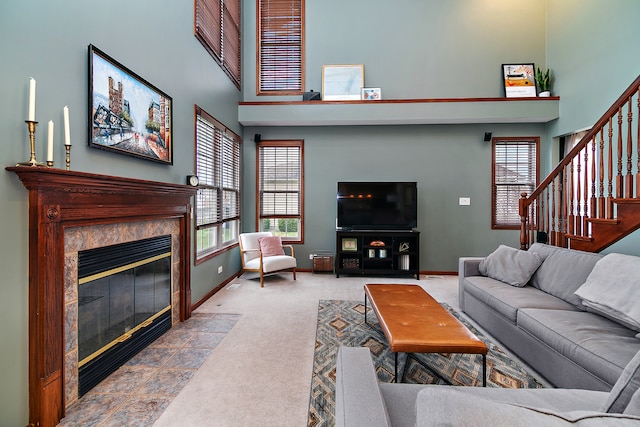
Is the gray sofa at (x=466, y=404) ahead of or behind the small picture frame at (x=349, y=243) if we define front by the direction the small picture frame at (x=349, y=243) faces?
ahead

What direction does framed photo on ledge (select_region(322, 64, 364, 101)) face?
toward the camera

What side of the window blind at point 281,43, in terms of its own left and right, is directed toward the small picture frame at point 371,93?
left

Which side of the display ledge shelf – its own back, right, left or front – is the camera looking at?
front

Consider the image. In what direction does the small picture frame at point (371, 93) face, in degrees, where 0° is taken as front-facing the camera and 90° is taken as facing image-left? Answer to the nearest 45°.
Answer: approximately 0°

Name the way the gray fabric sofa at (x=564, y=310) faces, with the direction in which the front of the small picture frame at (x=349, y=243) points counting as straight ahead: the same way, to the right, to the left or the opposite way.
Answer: to the right

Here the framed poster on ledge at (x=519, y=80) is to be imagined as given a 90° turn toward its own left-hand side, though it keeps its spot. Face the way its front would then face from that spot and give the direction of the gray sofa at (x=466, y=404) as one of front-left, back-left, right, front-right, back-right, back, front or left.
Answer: right

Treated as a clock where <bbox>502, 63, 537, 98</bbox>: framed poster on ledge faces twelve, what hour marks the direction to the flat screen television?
The flat screen television is roughly at 2 o'clock from the framed poster on ledge.

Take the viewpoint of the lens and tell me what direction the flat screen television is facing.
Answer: facing the viewer

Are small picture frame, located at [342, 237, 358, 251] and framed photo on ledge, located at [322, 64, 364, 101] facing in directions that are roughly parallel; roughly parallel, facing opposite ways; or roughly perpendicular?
roughly parallel
